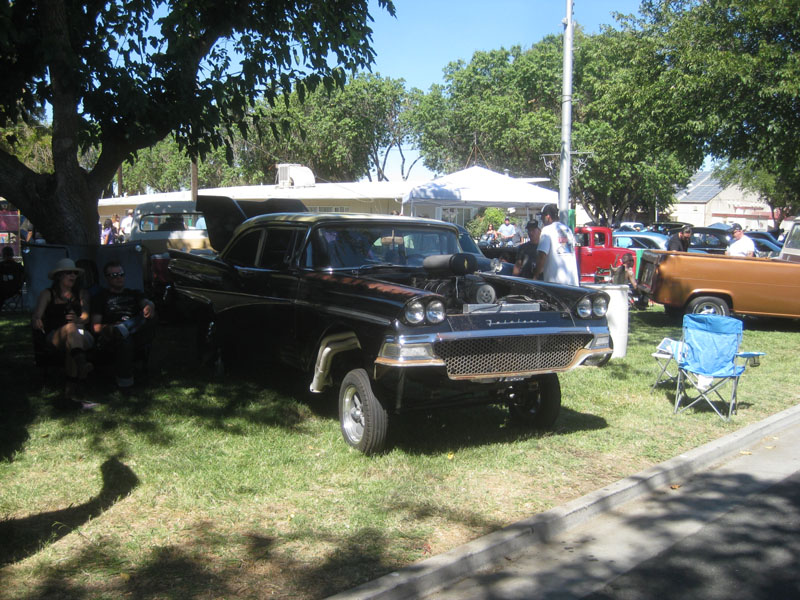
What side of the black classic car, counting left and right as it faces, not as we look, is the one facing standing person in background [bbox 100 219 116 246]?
back

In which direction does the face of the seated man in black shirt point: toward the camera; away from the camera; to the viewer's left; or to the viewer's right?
toward the camera

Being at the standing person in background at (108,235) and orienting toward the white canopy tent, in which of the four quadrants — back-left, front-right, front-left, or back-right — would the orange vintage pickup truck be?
front-right

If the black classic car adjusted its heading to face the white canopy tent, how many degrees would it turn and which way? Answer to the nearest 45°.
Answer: approximately 135° to its left

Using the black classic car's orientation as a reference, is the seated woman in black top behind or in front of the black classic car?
behind

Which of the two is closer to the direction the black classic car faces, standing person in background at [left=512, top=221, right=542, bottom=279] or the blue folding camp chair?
the blue folding camp chair

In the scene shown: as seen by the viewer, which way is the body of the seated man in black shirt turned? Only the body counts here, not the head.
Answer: toward the camera

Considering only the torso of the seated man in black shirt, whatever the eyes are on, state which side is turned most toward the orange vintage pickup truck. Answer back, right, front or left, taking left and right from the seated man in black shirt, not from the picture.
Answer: left

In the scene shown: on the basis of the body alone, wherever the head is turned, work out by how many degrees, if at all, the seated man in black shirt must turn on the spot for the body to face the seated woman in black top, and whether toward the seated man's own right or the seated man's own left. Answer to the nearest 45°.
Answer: approximately 45° to the seated man's own right
